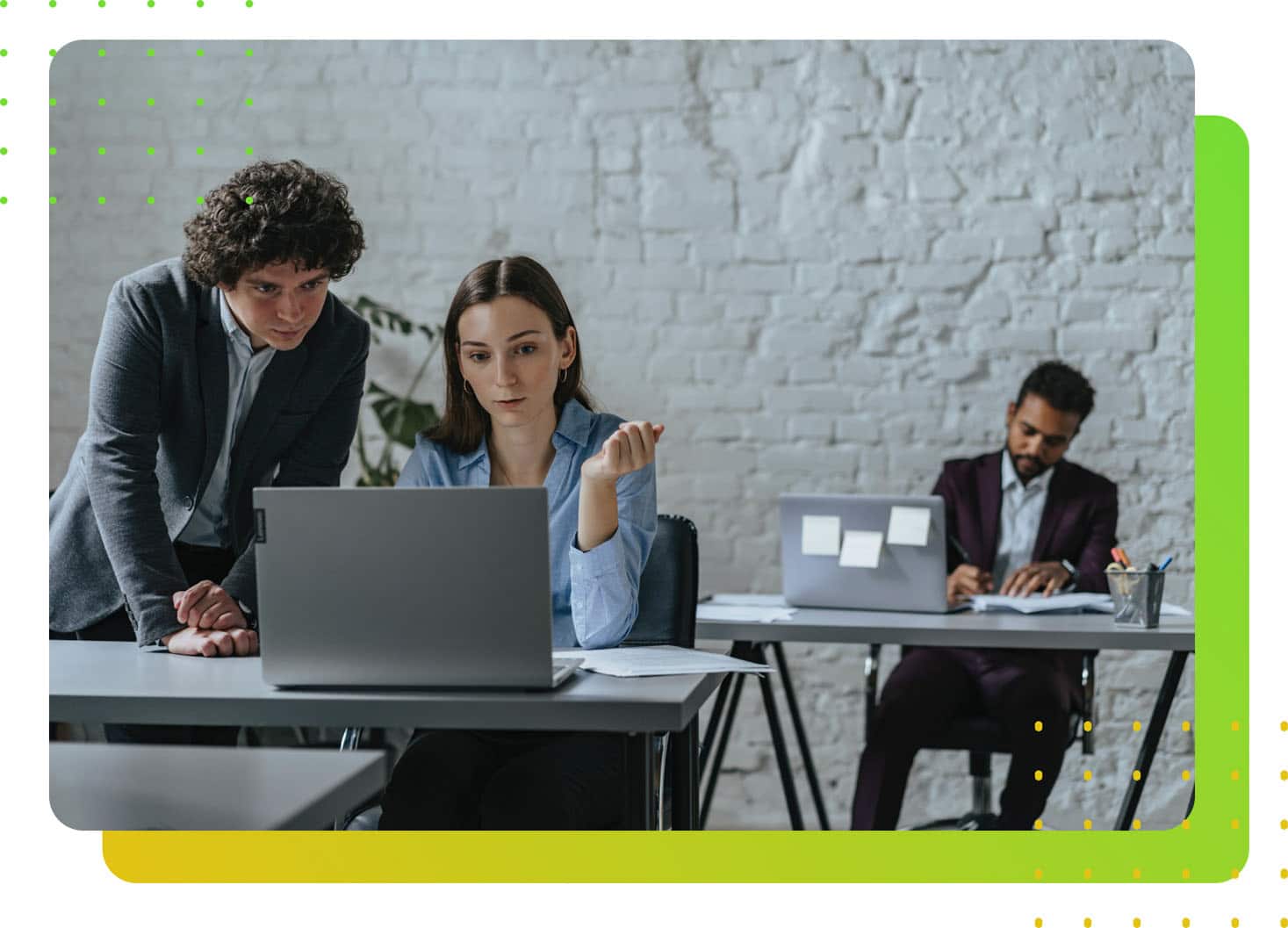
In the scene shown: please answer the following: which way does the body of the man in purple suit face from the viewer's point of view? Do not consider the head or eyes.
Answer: toward the camera

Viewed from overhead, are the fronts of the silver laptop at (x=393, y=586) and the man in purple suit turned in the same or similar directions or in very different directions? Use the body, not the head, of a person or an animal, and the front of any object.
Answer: very different directions

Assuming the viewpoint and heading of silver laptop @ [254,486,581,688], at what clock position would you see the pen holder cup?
The pen holder cup is roughly at 2 o'clock from the silver laptop.

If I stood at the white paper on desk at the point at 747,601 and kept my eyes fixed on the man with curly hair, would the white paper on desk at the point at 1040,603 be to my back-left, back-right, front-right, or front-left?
back-left

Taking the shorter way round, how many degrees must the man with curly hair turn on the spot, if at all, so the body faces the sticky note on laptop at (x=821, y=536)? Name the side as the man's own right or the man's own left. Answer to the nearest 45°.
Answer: approximately 45° to the man's own left

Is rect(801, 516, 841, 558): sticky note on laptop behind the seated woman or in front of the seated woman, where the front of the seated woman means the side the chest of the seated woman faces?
behind

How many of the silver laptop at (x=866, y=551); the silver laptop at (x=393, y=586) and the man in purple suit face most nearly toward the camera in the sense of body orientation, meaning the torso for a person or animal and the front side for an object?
1

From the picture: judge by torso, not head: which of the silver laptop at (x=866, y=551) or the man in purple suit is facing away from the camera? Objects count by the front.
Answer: the silver laptop

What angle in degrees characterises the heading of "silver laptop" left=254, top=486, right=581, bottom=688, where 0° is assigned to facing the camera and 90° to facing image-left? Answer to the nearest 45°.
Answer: approximately 180°

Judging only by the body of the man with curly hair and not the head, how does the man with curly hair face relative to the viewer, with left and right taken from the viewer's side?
facing the viewer and to the right of the viewer

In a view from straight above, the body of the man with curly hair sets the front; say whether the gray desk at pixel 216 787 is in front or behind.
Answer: in front

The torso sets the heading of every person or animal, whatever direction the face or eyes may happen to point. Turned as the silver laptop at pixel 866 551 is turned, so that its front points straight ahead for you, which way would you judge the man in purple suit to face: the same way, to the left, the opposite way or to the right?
the opposite way

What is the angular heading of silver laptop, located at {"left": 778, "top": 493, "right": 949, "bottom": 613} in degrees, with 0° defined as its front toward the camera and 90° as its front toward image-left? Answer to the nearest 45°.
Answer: approximately 180°

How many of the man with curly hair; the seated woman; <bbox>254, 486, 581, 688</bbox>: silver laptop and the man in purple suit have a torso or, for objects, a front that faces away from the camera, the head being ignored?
1

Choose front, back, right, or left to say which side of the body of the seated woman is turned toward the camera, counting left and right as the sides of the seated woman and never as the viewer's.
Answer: front
